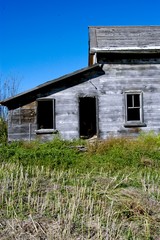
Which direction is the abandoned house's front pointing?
toward the camera
